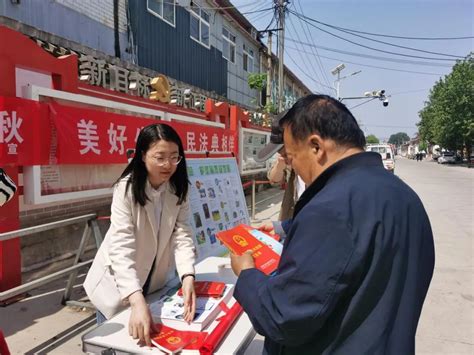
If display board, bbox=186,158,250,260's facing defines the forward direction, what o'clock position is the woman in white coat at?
The woman in white coat is roughly at 2 o'clock from the display board.

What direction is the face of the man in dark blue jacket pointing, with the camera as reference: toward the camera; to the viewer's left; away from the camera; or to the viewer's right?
to the viewer's left

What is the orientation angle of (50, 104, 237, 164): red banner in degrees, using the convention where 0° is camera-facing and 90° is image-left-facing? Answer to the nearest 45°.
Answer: approximately 315°

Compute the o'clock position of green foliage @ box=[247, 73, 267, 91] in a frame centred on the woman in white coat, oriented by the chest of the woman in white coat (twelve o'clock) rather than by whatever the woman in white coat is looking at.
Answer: The green foliage is roughly at 8 o'clock from the woman in white coat.

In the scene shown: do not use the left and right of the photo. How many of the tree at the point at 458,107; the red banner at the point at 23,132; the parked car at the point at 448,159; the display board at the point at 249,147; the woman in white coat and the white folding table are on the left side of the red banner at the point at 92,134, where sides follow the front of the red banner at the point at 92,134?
3

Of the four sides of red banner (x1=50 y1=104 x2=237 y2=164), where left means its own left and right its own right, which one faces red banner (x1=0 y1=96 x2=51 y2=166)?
right

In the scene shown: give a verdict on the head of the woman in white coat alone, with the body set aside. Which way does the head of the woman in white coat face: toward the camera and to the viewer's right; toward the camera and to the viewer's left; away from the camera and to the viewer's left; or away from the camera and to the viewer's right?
toward the camera and to the viewer's right

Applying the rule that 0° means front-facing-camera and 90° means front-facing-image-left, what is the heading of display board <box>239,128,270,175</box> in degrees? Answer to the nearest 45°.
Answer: approximately 315°

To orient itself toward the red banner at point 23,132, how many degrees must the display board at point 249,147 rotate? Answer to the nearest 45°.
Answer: approximately 45° to its right

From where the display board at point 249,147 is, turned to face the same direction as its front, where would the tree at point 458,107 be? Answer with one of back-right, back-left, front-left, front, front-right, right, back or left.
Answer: left
